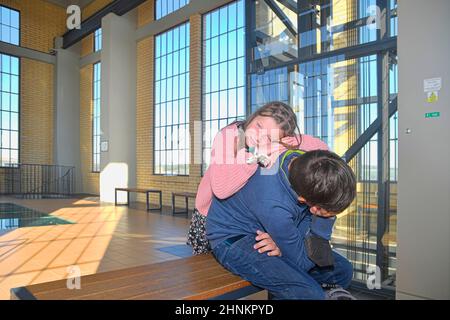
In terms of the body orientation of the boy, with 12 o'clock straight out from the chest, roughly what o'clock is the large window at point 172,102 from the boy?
The large window is roughly at 7 o'clock from the boy.

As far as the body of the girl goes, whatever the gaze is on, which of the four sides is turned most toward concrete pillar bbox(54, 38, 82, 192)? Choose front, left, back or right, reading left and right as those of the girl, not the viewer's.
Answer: back

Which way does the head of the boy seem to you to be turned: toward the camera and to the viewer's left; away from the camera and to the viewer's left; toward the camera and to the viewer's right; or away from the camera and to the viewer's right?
toward the camera and to the viewer's right

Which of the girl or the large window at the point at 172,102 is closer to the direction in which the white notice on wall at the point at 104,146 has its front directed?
the girl

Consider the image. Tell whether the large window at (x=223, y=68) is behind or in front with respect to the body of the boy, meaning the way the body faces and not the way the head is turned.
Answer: behind

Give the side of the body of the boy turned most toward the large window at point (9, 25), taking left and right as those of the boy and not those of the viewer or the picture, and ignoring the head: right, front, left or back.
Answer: back
